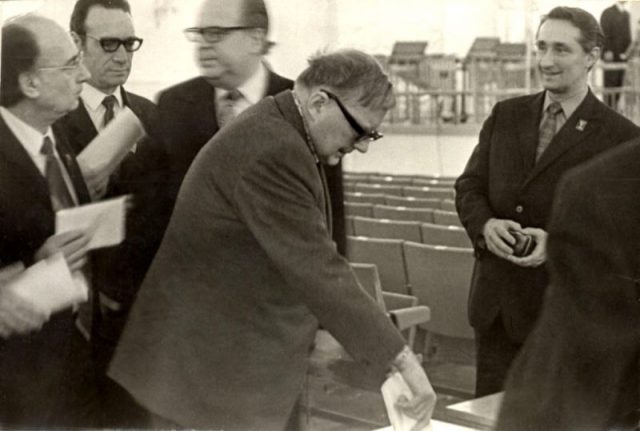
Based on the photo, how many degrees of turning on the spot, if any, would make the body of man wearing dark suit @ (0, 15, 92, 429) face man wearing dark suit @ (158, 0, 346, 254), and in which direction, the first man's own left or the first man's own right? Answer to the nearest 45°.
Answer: approximately 45° to the first man's own left

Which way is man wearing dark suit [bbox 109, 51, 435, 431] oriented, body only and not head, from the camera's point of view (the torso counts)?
to the viewer's right

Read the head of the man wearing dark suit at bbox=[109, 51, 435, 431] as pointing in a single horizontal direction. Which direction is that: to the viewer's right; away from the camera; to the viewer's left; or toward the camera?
to the viewer's right

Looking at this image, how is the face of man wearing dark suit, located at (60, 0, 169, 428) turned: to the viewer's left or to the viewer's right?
to the viewer's right

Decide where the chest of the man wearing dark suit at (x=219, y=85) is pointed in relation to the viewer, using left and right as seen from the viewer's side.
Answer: facing the viewer and to the left of the viewer

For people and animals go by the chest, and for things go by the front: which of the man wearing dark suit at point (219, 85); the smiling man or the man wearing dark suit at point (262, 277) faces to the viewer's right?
the man wearing dark suit at point (262, 277)

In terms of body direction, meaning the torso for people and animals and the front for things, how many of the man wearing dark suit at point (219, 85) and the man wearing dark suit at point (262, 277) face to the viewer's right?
1

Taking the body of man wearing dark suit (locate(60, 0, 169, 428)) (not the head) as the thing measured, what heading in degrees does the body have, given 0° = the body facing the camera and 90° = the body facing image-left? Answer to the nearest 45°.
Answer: approximately 315°

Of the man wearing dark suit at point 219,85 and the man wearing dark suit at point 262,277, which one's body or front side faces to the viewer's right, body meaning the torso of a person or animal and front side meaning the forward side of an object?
the man wearing dark suit at point 262,277

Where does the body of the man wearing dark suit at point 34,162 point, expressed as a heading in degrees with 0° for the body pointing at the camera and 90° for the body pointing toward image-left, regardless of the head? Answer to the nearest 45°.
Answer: approximately 315°

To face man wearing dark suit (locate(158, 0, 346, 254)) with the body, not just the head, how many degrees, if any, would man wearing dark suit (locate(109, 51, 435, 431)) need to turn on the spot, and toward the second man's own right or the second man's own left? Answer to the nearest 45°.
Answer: approximately 90° to the second man's own left

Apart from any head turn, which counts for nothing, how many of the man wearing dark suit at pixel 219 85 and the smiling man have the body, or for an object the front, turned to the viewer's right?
0
